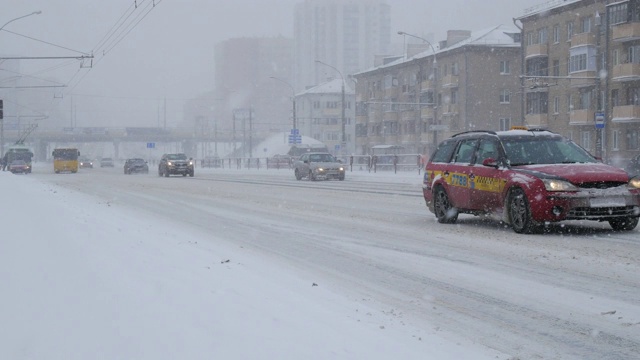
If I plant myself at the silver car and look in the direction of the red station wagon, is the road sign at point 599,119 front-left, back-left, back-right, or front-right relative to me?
front-left

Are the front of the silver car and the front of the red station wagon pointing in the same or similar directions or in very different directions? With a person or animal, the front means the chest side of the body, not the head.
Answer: same or similar directions

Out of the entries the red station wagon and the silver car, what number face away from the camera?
0

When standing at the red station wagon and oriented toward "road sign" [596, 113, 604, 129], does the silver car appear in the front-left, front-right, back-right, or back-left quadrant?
front-left

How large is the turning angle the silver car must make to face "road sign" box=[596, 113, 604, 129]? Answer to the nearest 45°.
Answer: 0° — it already faces it

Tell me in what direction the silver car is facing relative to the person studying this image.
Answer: facing the viewer and to the right of the viewer

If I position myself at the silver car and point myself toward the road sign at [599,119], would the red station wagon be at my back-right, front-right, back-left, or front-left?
front-right

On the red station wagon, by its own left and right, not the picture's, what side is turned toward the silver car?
back

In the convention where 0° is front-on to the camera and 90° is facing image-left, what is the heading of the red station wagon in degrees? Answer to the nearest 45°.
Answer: approximately 315°

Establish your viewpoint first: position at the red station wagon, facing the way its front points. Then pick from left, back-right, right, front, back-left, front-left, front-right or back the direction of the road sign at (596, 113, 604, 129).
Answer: back-left
